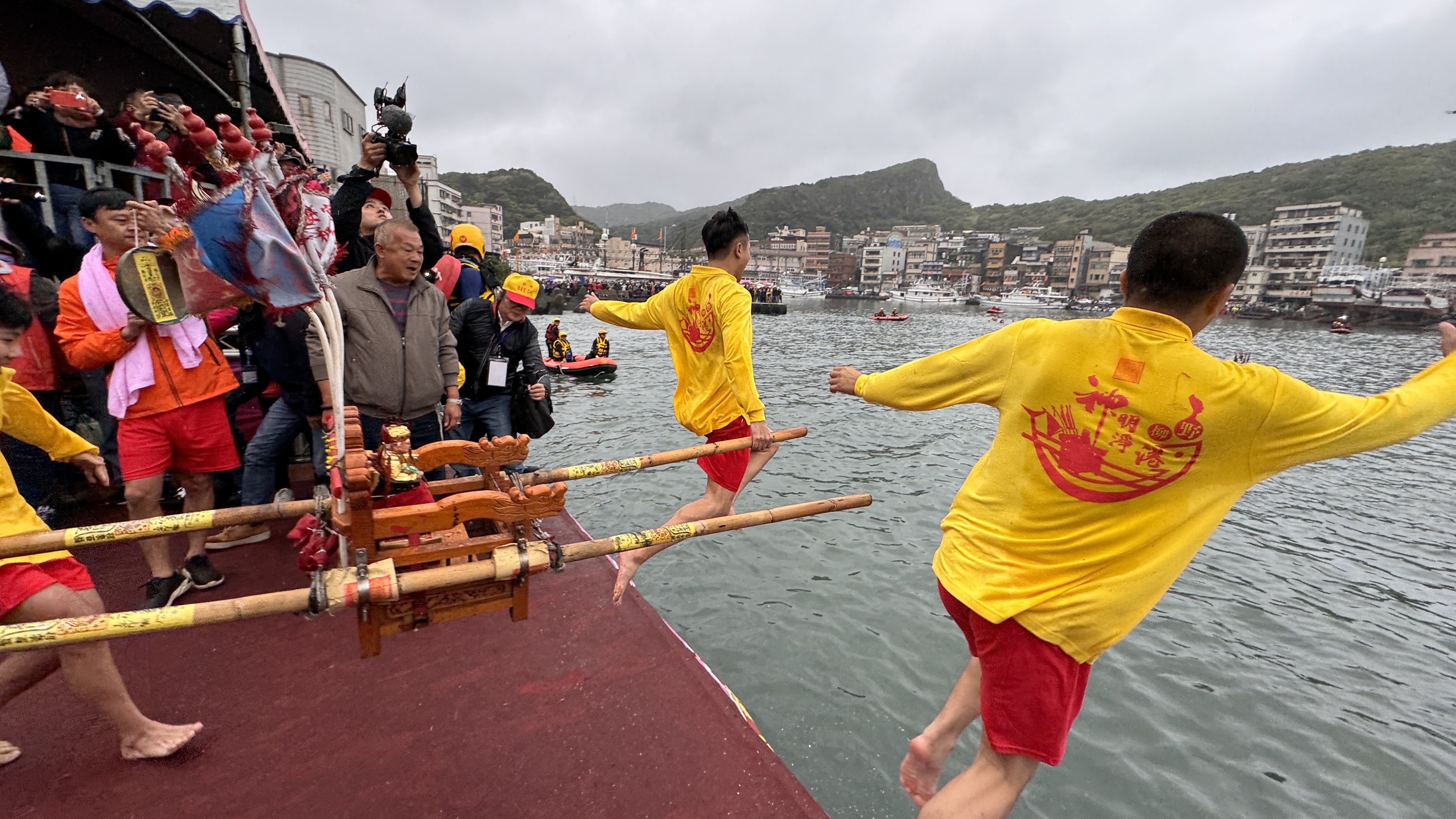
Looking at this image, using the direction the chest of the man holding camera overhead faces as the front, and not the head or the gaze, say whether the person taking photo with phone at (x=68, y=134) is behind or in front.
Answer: behind

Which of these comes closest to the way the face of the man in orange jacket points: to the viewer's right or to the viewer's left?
to the viewer's right

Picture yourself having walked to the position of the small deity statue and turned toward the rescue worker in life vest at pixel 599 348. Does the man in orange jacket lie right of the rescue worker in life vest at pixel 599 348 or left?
left

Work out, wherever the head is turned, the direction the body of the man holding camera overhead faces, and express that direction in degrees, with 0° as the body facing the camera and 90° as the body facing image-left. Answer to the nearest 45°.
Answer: approximately 315°
